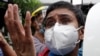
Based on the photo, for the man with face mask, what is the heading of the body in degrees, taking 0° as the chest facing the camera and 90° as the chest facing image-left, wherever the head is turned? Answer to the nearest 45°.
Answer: approximately 45°
